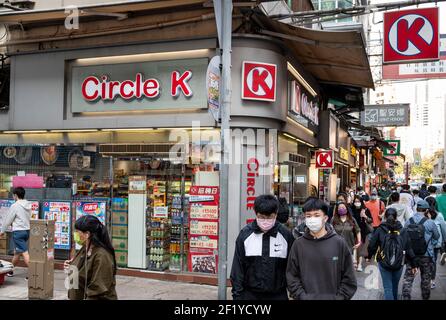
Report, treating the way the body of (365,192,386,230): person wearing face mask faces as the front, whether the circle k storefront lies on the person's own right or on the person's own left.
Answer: on the person's own right

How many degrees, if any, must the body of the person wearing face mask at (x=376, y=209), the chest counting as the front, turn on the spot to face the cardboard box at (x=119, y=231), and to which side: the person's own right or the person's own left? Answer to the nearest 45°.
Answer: approximately 45° to the person's own right

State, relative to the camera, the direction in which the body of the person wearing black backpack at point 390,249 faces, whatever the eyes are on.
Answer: away from the camera

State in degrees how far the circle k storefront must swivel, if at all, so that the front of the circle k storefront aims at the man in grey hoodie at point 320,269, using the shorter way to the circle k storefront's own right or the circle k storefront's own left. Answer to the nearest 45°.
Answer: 0° — it already faces them

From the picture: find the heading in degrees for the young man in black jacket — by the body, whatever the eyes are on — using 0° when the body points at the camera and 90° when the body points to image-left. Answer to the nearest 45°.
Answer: approximately 0°

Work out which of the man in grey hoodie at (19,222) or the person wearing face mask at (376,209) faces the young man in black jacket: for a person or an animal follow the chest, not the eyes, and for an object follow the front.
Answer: the person wearing face mask

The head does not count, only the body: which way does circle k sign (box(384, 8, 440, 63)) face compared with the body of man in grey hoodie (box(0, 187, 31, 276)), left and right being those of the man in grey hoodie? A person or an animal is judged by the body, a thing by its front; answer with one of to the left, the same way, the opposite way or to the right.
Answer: to the left

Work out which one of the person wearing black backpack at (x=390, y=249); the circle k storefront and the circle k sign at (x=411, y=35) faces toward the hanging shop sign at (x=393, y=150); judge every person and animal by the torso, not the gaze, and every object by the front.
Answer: the person wearing black backpack

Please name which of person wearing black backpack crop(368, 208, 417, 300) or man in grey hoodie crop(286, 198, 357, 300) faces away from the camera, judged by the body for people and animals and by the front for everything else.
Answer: the person wearing black backpack

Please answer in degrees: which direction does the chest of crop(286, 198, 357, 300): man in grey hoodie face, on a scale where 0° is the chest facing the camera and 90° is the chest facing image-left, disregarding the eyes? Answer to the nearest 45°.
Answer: approximately 0°

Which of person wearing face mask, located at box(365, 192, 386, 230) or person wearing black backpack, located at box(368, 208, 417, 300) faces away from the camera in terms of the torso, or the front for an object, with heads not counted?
person wearing black backpack, located at box(368, 208, 417, 300)
